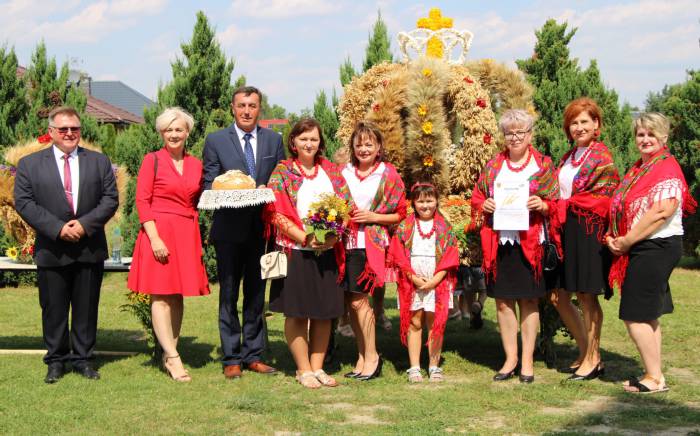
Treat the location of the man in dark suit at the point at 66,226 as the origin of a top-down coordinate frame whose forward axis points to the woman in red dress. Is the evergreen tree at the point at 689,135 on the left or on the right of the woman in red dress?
left

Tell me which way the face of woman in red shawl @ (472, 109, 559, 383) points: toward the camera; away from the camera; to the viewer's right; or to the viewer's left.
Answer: toward the camera

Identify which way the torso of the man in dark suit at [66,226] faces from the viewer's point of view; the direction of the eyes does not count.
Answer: toward the camera

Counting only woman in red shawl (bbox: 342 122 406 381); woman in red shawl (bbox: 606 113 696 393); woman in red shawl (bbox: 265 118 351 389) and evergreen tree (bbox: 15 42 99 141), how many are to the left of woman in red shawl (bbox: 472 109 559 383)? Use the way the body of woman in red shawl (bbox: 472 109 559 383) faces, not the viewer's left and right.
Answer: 1

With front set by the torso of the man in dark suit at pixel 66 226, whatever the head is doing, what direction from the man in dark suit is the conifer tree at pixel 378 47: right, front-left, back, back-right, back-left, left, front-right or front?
back-left

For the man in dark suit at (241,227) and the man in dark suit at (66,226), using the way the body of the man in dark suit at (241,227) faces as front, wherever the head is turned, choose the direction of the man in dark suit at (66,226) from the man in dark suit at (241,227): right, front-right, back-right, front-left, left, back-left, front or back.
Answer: right

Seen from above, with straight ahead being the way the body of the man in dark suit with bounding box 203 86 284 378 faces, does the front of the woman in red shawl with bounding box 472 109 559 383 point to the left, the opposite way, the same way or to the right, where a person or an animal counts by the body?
the same way

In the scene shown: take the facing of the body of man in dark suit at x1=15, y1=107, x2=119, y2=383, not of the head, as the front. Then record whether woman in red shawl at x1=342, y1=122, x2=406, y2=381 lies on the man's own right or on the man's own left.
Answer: on the man's own left

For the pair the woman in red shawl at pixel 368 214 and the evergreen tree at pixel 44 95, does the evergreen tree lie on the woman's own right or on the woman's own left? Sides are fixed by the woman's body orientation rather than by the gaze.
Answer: on the woman's own right

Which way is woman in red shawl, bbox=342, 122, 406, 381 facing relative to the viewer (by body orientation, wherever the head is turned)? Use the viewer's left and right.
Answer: facing the viewer and to the left of the viewer

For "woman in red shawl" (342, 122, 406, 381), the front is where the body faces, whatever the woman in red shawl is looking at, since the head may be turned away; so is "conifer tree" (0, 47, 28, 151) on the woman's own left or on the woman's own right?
on the woman's own right

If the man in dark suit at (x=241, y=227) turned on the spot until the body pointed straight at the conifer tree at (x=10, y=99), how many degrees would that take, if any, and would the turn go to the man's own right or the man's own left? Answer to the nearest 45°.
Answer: approximately 135° to the man's own right

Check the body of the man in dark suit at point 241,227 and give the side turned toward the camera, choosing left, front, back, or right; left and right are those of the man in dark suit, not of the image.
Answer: front

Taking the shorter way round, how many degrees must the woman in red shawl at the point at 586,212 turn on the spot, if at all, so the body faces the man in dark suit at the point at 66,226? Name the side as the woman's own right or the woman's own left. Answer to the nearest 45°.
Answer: approximately 45° to the woman's own right

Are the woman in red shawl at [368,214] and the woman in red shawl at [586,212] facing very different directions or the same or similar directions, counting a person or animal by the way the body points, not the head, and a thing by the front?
same or similar directions
